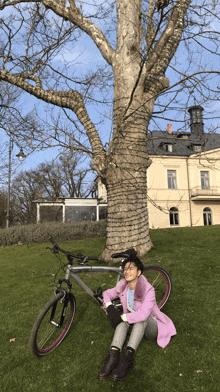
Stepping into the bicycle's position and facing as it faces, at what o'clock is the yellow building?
The yellow building is roughly at 5 o'clock from the bicycle.

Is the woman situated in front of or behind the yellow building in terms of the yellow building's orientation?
in front

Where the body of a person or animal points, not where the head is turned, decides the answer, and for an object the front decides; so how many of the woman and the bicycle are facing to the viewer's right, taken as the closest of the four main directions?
0

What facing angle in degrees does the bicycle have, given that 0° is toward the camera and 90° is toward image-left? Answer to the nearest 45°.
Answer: approximately 45°

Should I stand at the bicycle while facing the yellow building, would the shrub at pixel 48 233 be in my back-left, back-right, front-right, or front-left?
front-left

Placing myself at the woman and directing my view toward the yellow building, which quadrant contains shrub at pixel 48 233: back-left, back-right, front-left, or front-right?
front-left

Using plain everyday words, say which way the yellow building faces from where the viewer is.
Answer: facing the viewer

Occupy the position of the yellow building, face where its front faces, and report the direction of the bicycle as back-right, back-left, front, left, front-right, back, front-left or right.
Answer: front

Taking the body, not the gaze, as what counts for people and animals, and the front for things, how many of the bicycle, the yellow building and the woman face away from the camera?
0

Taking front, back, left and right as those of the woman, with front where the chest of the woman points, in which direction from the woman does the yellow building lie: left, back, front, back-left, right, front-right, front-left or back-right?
back-right

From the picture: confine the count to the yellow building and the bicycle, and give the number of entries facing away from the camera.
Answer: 0

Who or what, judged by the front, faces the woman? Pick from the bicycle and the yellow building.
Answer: the yellow building

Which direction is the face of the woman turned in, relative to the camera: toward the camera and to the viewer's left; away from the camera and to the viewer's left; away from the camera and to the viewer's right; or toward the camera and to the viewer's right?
toward the camera and to the viewer's left
